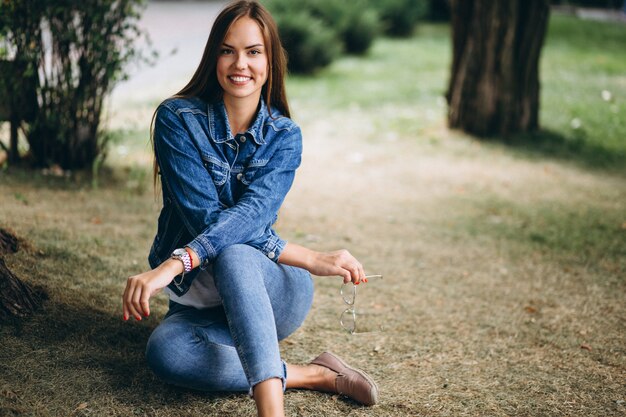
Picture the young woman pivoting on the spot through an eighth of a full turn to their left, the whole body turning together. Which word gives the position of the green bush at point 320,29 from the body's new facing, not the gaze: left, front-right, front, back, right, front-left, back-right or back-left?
back-left

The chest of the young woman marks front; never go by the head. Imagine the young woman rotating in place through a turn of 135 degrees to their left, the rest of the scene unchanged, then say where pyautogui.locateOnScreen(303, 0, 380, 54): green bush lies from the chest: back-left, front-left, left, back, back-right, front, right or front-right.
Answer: front-left

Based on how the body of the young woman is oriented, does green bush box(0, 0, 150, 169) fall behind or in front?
behind

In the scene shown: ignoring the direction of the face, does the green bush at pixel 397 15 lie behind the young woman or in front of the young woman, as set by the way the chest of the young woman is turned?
behind

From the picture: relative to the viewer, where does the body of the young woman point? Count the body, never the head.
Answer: toward the camera
